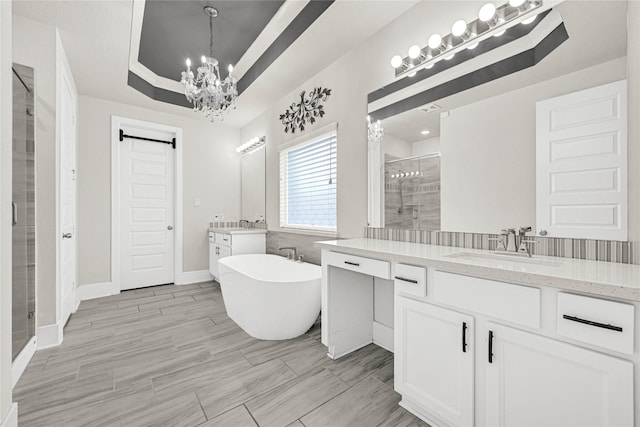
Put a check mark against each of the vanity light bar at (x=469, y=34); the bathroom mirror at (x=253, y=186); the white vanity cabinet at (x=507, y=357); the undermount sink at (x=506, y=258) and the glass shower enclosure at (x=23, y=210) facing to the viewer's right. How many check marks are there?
1

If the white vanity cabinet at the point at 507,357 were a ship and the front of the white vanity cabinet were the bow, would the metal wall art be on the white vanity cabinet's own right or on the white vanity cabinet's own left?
on the white vanity cabinet's own right

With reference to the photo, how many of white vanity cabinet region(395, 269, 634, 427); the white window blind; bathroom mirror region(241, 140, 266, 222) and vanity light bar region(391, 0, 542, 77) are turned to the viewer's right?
0

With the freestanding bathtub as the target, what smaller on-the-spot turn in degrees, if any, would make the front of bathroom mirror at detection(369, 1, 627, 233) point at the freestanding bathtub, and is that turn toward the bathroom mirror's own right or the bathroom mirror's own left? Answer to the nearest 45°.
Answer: approximately 45° to the bathroom mirror's own right

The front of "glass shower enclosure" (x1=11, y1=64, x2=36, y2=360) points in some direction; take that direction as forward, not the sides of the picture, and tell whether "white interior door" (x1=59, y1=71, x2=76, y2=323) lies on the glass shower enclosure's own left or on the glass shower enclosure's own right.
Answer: on the glass shower enclosure's own left

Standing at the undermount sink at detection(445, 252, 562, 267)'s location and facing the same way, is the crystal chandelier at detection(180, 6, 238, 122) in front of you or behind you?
in front

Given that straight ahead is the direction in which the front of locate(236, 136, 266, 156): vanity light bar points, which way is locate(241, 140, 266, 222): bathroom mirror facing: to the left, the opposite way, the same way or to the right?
the same way

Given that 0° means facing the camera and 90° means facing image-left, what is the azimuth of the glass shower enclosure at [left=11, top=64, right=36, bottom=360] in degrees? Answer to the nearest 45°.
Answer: approximately 270°

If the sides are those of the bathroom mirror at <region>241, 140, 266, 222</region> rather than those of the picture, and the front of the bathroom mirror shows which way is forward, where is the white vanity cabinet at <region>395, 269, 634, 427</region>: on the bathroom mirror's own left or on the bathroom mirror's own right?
on the bathroom mirror's own left

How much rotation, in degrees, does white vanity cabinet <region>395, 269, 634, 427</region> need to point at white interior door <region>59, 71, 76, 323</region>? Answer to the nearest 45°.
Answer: approximately 45° to its right

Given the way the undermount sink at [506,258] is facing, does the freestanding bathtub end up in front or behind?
in front

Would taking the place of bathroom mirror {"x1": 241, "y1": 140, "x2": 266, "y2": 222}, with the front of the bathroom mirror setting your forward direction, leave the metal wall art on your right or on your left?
on your left

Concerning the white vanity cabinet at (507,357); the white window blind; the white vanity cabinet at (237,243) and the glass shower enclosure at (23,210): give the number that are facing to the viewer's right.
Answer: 1

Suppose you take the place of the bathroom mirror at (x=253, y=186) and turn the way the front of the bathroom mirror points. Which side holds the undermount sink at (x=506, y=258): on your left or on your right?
on your left

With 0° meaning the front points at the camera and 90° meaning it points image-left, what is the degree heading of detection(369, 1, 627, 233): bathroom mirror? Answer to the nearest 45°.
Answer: approximately 45°
